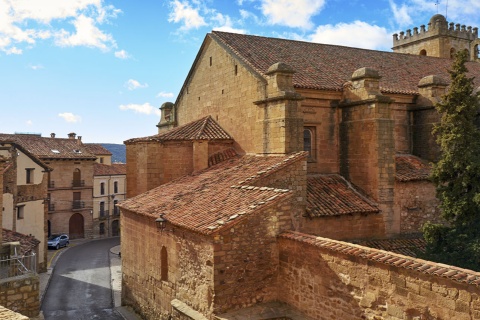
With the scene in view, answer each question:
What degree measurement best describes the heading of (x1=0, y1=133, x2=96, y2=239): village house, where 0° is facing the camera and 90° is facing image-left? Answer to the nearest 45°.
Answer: approximately 0°

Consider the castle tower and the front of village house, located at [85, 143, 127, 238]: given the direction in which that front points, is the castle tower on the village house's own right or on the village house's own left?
on the village house's own left

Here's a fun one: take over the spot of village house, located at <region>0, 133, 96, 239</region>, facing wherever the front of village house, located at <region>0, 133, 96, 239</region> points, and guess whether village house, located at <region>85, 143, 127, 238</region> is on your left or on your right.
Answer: on your left

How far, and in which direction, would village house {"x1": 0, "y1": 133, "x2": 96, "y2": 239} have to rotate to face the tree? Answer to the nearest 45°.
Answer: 0° — it already faces it

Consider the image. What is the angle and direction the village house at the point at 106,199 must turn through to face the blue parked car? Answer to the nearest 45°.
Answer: approximately 45° to its right

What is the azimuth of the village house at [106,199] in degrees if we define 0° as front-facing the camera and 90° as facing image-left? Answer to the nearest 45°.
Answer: approximately 0°

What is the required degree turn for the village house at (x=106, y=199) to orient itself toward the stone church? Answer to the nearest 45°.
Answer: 0° — it already faces it

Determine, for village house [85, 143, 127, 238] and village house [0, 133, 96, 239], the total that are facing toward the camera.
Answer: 2
